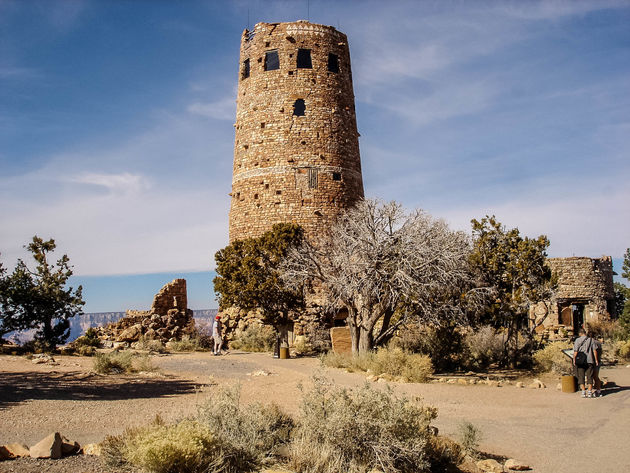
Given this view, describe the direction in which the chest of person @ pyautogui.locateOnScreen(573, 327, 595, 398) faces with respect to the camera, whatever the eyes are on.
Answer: away from the camera

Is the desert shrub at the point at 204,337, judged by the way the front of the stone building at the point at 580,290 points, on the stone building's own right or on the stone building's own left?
on the stone building's own right

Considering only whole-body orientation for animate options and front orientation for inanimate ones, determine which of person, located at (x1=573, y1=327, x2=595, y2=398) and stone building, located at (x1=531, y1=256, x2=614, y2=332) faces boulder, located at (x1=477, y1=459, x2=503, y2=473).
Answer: the stone building

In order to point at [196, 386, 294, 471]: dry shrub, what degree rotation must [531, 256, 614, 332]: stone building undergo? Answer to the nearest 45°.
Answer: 0° — it already faces it

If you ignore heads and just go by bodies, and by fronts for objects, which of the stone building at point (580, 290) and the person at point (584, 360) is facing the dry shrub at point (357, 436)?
the stone building

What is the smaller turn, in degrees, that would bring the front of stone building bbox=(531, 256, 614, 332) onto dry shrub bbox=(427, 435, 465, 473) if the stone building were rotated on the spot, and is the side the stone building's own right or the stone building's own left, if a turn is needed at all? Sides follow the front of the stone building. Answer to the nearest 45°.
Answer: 0° — it already faces it

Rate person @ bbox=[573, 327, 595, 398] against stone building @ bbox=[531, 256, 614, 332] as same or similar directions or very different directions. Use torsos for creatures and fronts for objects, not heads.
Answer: very different directions

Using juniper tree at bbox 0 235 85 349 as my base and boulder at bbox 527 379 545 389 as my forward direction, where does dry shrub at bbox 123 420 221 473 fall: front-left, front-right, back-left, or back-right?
front-right

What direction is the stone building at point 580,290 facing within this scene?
toward the camera

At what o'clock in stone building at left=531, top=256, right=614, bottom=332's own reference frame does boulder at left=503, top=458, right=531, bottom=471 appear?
The boulder is roughly at 12 o'clock from the stone building.

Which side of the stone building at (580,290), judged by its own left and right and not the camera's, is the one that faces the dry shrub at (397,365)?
front

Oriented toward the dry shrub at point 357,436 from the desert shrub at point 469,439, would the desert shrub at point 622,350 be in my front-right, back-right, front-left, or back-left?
back-right

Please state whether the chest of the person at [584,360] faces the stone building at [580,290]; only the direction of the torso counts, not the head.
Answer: yes
